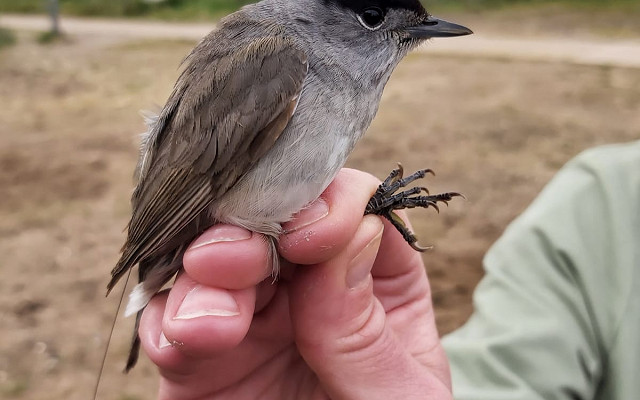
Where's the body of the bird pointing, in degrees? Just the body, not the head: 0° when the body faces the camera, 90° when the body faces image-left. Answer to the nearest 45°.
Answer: approximately 270°
